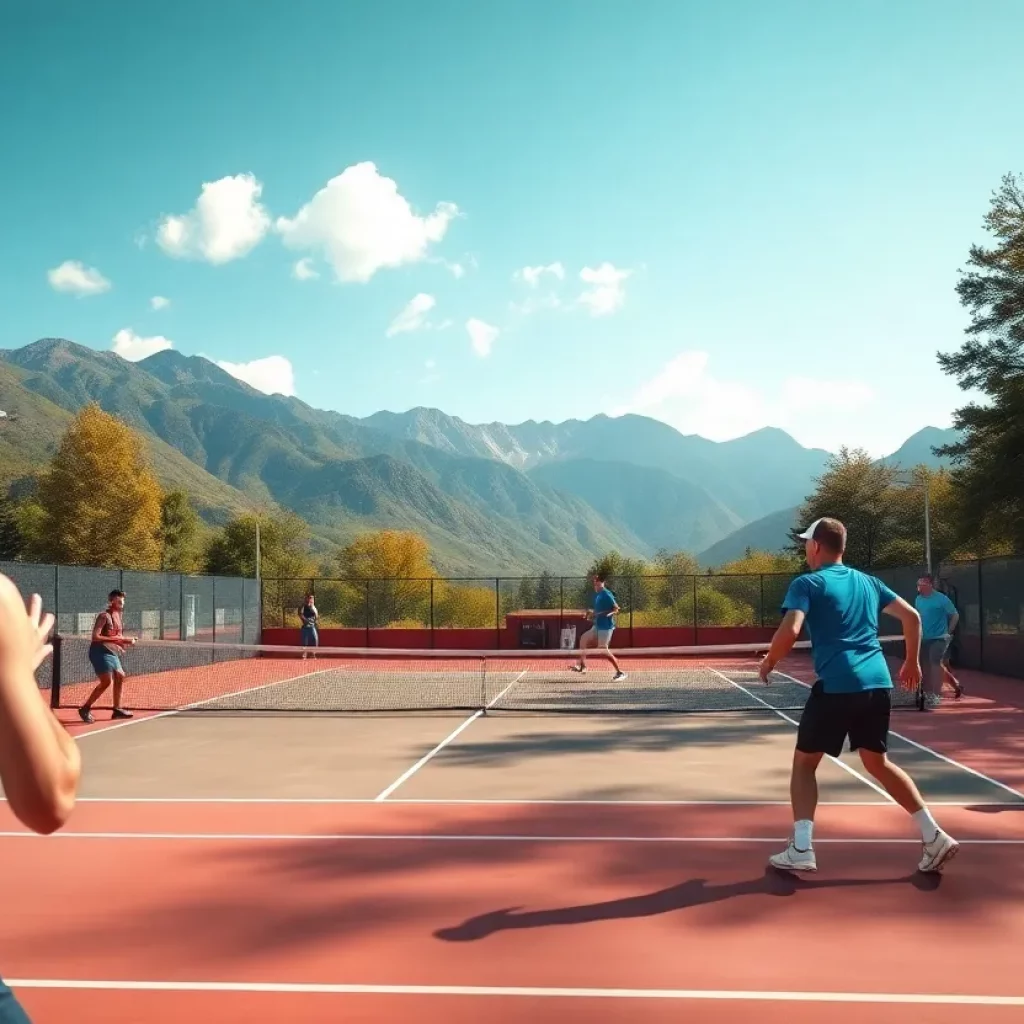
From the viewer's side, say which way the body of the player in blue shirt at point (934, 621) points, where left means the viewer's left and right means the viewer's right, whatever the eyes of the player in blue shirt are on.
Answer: facing the viewer and to the left of the viewer

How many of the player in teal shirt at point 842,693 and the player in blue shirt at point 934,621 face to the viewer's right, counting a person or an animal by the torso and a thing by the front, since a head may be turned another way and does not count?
0

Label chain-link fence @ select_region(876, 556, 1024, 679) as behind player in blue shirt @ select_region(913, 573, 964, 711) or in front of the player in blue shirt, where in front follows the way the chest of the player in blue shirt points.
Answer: behind

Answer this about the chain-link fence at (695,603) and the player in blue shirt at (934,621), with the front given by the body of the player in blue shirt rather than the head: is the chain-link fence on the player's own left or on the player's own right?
on the player's own right

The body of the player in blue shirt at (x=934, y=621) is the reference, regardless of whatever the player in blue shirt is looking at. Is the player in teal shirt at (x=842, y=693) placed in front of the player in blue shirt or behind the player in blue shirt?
in front

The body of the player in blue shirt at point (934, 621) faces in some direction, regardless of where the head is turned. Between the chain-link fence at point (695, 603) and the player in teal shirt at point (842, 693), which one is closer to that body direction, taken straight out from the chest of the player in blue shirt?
the player in teal shirt

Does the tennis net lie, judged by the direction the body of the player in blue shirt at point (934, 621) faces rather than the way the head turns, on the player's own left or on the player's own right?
on the player's own right

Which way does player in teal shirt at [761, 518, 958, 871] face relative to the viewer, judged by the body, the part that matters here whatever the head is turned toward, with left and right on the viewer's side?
facing away from the viewer and to the left of the viewer

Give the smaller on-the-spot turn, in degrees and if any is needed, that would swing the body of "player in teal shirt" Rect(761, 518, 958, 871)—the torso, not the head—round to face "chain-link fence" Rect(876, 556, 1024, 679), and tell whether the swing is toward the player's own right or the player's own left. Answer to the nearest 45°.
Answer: approximately 45° to the player's own right

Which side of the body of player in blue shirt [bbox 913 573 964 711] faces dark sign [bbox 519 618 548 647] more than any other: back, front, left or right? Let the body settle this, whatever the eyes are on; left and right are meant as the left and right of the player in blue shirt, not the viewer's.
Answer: right
